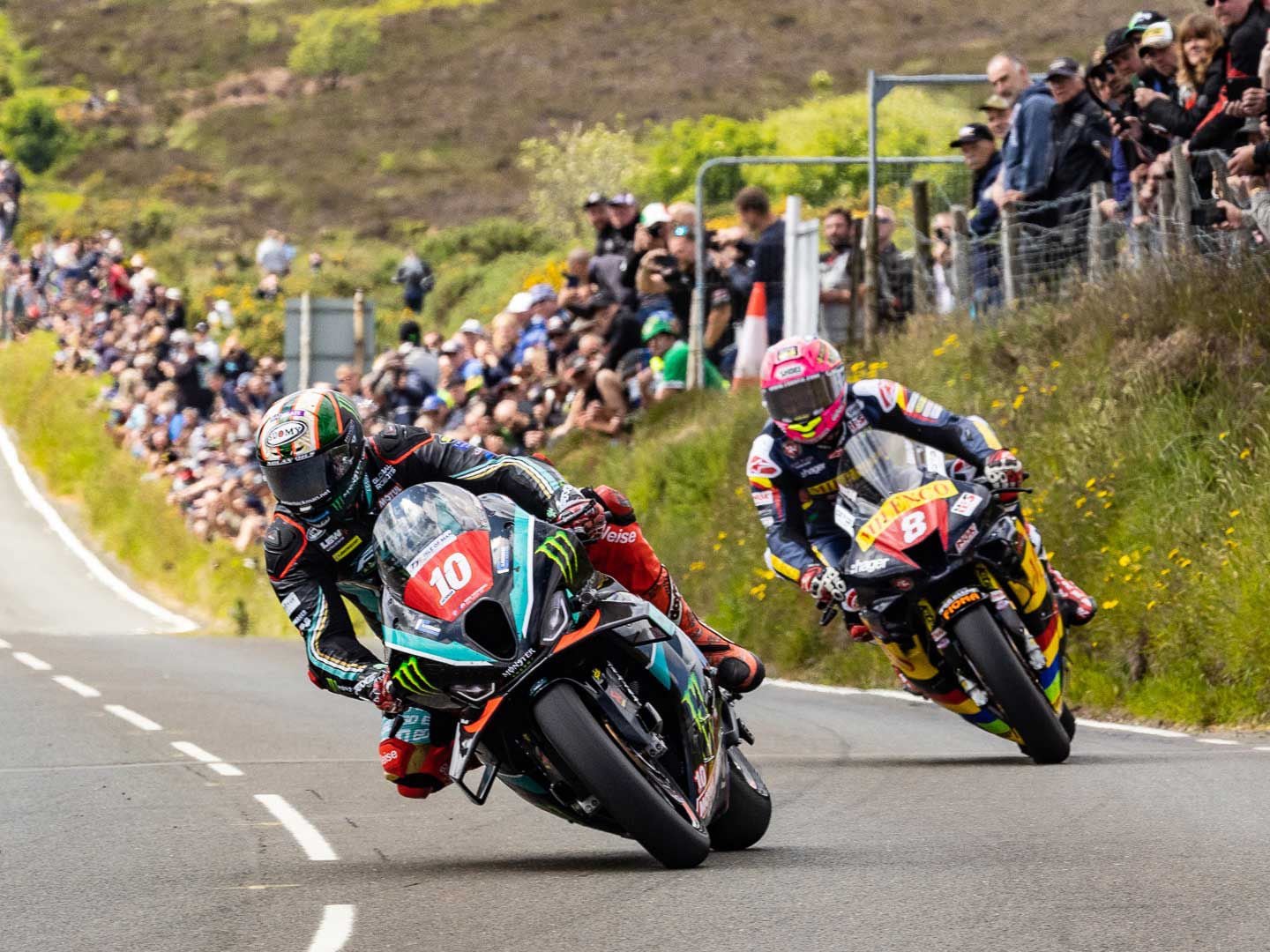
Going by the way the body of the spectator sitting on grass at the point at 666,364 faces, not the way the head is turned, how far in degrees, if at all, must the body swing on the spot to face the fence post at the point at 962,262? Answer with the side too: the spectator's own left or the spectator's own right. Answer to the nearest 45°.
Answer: approximately 90° to the spectator's own left

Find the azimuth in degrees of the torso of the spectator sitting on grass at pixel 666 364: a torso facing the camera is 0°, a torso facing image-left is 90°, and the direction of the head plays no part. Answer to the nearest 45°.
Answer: approximately 45°

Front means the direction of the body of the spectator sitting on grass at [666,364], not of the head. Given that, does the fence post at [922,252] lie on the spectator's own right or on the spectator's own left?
on the spectator's own left

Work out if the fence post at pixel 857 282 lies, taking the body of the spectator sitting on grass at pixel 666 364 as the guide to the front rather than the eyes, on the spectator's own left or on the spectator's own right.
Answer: on the spectator's own left

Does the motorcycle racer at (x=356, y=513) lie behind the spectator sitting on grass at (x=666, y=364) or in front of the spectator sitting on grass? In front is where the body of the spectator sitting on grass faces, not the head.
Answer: in front

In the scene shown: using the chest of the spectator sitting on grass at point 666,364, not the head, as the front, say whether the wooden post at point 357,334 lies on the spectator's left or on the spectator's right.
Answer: on the spectator's right

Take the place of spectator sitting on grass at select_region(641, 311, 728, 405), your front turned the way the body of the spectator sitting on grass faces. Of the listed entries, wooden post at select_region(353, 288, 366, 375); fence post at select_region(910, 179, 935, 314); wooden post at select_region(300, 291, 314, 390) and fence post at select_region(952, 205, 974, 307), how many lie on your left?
2

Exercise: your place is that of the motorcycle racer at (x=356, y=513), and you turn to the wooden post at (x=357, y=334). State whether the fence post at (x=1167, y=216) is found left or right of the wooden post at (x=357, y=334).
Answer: right

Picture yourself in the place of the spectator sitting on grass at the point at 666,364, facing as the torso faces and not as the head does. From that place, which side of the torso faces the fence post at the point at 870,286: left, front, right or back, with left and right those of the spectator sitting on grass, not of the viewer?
left

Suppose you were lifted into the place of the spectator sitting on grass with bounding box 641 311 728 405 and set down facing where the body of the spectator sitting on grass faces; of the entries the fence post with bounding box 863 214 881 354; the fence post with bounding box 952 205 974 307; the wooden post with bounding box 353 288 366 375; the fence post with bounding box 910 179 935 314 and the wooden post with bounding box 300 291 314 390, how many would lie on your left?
3

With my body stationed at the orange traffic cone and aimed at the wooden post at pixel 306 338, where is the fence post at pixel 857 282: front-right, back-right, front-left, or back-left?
back-right

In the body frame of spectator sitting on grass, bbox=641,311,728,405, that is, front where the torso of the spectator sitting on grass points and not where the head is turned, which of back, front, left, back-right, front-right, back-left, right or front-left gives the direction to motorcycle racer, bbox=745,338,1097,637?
front-left
